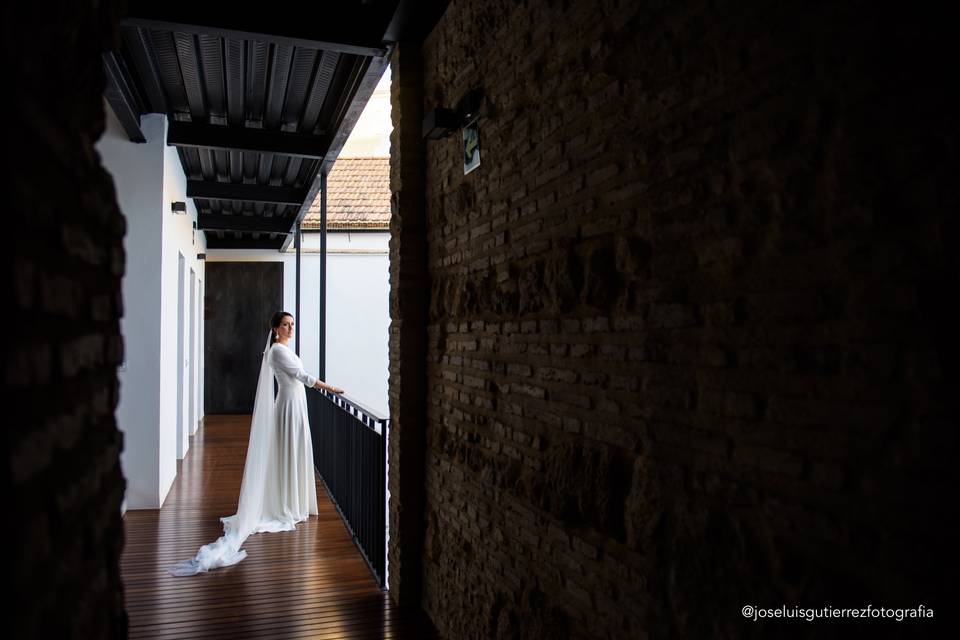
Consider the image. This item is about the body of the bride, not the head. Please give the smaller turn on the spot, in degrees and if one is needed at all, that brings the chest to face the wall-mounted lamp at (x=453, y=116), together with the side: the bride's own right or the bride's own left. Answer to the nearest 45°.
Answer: approximately 90° to the bride's own right

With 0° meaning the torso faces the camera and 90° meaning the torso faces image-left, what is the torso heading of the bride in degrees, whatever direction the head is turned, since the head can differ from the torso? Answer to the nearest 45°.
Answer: approximately 270°
